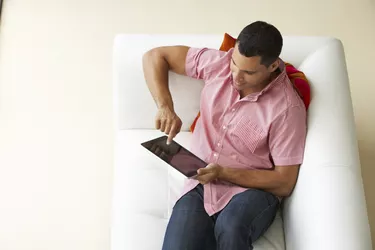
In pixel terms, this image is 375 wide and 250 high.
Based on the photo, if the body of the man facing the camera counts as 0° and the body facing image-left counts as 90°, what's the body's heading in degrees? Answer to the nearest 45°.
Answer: approximately 45°

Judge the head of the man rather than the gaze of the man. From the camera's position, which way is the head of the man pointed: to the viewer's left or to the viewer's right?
to the viewer's left

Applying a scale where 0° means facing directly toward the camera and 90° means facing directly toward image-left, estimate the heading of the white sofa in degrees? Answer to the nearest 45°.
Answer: approximately 0°
